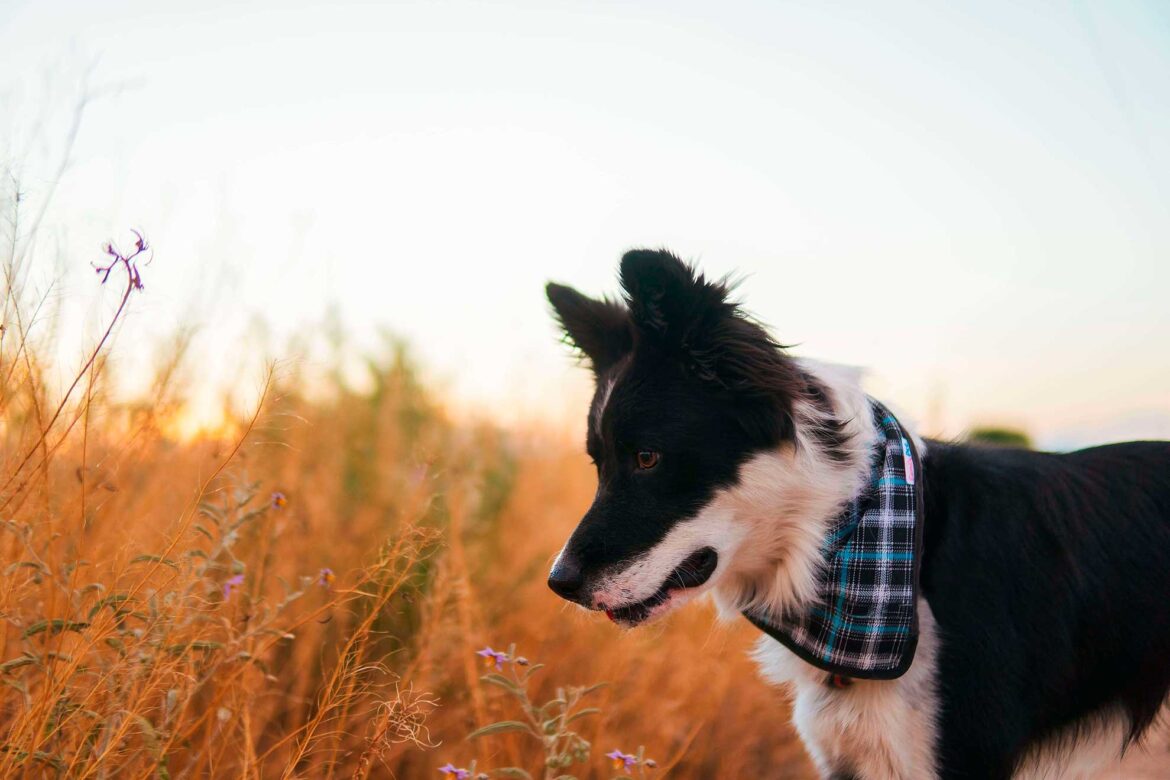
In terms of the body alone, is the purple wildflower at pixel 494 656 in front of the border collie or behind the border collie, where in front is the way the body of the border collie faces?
in front

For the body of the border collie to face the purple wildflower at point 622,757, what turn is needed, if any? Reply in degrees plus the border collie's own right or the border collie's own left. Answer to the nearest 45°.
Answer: approximately 45° to the border collie's own left

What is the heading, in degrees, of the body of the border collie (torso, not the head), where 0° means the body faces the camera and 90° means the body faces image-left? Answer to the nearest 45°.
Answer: approximately 90°
